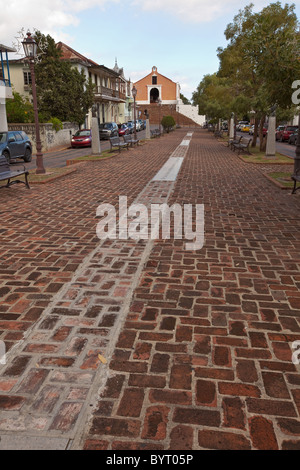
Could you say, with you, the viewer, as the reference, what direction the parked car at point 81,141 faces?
facing the viewer and to the left of the viewer

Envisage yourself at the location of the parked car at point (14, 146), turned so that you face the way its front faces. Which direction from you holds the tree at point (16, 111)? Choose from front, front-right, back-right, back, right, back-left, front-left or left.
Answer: back-right

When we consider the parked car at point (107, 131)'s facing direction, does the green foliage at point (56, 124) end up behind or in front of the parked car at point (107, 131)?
in front

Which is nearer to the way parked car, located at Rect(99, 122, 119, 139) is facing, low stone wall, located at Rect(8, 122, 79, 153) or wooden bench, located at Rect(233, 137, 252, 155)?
the low stone wall

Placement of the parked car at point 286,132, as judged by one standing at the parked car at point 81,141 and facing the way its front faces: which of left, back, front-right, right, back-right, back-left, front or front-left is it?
back-left

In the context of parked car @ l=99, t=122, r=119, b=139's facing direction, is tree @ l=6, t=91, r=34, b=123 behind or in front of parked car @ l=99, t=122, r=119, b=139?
in front

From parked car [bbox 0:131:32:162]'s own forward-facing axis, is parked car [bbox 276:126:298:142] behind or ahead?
behind

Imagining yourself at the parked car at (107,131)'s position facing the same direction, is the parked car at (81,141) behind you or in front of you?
in front

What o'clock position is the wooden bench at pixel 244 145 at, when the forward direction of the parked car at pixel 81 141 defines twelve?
The wooden bench is roughly at 9 o'clock from the parked car.

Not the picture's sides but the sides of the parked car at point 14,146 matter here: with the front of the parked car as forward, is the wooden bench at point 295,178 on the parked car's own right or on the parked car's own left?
on the parked car's own left

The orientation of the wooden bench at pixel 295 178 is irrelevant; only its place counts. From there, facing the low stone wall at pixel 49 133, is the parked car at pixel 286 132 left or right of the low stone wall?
right
